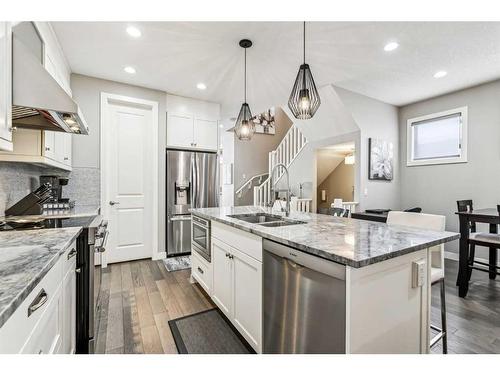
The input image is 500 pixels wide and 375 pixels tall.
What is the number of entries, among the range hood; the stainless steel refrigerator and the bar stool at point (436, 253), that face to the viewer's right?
1

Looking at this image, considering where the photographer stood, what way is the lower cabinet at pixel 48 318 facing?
facing to the right of the viewer

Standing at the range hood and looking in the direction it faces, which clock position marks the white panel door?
The white panel door is roughly at 10 o'clock from the range hood.

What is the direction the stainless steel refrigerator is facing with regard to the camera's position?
facing the viewer

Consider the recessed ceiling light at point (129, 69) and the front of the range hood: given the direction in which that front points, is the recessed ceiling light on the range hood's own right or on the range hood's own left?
on the range hood's own left

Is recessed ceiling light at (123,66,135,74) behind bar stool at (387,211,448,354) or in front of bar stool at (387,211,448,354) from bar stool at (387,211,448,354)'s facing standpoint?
in front

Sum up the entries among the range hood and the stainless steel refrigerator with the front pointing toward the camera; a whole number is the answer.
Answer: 1

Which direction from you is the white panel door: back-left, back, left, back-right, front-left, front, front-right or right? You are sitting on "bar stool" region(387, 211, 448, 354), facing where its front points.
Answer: front-right

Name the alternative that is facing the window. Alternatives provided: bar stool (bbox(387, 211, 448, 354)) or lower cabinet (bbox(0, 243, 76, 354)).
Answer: the lower cabinet

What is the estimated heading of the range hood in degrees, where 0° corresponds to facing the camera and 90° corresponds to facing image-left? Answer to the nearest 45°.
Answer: approximately 270°

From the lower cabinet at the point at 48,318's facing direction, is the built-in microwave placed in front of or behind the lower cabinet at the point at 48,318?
in front

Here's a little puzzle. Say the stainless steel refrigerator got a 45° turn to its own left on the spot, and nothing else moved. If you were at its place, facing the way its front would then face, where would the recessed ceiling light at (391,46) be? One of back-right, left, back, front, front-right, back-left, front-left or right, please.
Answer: front
